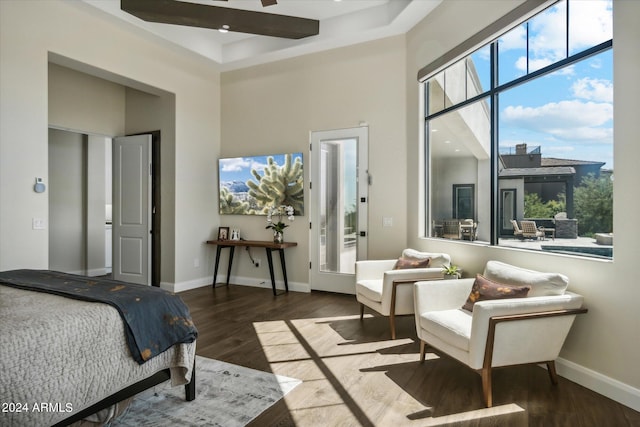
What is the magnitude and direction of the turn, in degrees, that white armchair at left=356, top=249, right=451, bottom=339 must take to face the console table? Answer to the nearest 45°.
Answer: approximately 90° to its right

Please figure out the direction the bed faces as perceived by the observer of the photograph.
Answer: facing away from the viewer and to the right of the viewer

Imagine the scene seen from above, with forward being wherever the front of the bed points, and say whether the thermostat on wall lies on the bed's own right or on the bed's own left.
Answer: on the bed's own left

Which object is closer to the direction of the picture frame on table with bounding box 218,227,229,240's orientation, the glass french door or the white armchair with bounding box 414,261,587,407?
the white armchair

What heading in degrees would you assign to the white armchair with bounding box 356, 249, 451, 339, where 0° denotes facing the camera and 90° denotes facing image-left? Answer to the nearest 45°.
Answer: approximately 45°

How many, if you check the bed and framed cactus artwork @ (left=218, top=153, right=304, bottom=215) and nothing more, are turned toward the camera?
1

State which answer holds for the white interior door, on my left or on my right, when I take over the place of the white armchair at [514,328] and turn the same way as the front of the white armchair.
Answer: on my right

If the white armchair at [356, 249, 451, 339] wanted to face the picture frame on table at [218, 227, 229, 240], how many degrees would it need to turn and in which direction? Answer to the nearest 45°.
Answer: approximately 90° to its right

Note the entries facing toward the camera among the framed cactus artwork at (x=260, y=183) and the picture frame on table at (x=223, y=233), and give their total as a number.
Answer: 2
